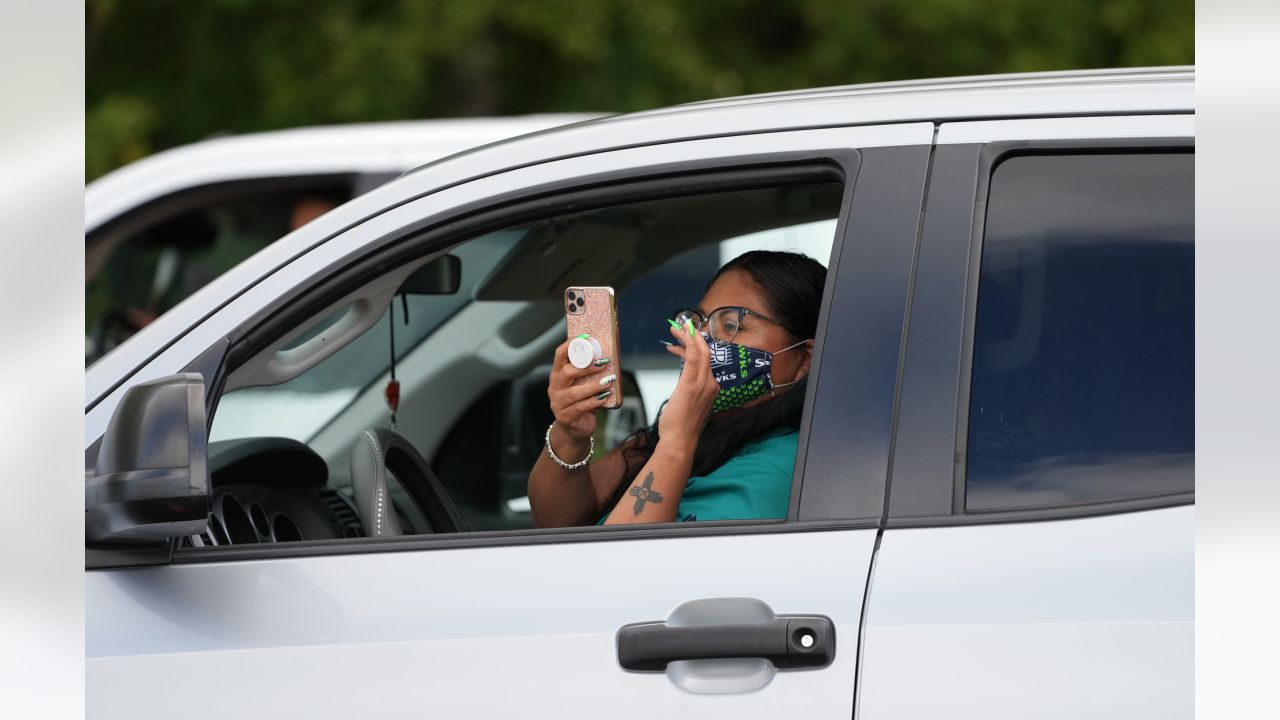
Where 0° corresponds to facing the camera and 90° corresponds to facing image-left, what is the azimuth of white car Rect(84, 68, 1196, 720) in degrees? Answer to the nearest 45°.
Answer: approximately 90°

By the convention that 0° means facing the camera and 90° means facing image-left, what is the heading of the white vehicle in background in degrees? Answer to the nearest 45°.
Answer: approximately 90°

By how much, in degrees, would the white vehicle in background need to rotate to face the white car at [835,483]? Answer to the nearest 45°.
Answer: approximately 90° to its left

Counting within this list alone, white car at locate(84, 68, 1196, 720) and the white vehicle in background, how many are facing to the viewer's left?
2

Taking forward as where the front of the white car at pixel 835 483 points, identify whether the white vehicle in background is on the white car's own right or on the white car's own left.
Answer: on the white car's own right

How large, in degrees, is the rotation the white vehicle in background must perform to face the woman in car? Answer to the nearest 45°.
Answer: approximately 90° to its left

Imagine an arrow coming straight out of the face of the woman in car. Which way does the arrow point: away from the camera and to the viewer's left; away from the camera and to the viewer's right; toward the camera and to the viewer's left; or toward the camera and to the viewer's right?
toward the camera and to the viewer's left
